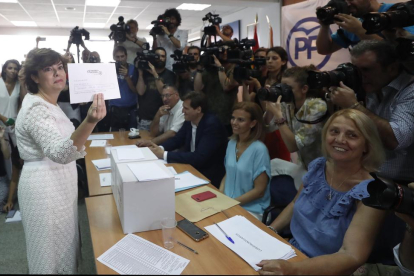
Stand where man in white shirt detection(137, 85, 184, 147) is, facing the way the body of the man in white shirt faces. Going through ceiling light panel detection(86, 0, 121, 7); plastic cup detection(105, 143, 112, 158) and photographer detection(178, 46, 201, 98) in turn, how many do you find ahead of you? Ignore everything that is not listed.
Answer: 1

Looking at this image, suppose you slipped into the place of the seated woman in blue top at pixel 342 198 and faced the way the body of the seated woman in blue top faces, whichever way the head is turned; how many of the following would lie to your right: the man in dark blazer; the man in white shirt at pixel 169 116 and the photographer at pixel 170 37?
3

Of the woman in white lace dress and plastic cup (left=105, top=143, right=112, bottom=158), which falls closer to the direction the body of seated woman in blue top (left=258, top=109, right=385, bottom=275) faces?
the woman in white lace dress

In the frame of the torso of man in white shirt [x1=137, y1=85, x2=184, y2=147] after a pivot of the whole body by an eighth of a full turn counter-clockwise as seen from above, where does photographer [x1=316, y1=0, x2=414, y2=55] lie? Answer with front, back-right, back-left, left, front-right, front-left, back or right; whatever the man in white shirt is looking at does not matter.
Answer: front-left

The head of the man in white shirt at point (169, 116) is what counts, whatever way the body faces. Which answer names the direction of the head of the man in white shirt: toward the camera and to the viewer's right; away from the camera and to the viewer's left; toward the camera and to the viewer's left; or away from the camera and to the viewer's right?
toward the camera and to the viewer's left

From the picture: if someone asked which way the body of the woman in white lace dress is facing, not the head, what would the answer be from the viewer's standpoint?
to the viewer's right

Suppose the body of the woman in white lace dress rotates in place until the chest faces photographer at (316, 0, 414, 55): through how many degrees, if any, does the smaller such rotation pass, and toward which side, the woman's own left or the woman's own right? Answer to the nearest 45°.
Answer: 0° — they already face them

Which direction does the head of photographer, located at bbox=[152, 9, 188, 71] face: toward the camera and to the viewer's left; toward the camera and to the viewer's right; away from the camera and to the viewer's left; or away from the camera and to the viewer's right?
toward the camera and to the viewer's left

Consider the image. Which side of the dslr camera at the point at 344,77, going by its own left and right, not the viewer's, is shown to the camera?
left

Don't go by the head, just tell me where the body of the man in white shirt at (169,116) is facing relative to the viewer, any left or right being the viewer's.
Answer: facing the viewer and to the left of the viewer

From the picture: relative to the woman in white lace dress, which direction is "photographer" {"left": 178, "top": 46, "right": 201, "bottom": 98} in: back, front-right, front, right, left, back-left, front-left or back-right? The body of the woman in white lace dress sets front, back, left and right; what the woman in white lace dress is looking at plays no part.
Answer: front-left
